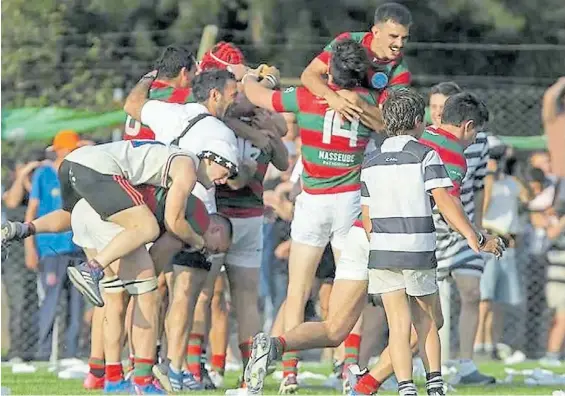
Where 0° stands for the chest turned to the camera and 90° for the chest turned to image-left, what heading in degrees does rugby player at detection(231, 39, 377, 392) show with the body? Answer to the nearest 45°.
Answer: approximately 180°

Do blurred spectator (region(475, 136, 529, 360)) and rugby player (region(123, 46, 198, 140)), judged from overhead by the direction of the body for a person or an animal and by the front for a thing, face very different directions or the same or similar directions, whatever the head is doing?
very different directions

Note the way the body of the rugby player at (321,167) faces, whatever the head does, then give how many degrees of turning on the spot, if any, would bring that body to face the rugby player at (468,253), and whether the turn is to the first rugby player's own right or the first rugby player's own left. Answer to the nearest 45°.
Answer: approximately 45° to the first rugby player's own right

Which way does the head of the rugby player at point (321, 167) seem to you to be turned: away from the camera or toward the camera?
away from the camera

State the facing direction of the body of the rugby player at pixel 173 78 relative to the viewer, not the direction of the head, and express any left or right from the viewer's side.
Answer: facing away from the viewer and to the right of the viewer
